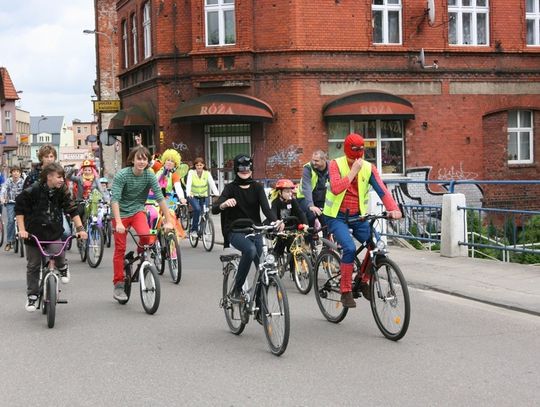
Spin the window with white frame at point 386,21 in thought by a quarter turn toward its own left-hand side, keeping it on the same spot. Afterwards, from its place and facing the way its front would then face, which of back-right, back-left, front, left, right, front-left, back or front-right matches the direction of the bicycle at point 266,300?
right

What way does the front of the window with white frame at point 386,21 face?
toward the camera

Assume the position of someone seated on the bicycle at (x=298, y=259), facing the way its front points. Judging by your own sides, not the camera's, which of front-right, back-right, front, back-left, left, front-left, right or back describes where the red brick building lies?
back-left

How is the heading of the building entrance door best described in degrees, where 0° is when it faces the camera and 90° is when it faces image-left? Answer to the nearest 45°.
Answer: approximately 0°

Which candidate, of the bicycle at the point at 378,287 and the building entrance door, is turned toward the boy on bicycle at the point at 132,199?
the building entrance door

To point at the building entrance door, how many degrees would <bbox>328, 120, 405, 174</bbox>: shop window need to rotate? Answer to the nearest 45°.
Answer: approximately 90° to its right

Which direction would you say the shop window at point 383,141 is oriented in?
toward the camera

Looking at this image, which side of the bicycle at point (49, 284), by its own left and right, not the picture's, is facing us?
front

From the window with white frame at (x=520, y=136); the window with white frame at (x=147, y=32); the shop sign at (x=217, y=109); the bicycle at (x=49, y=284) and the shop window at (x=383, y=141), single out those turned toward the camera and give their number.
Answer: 4

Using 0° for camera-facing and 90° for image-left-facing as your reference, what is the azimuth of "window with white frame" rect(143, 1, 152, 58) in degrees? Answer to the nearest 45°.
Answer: approximately 90°

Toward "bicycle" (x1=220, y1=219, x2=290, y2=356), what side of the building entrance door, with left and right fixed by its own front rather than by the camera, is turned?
front

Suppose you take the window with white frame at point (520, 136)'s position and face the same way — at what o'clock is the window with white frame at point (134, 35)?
the window with white frame at point (134, 35) is roughly at 3 o'clock from the window with white frame at point (520, 136).

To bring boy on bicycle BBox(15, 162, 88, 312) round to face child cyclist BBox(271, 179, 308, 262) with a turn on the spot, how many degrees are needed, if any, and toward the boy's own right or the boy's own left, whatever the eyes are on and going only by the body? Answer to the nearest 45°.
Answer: approximately 135° to the boy's own left

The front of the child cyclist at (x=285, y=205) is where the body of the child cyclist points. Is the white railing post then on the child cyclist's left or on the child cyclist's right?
on the child cyclist's left

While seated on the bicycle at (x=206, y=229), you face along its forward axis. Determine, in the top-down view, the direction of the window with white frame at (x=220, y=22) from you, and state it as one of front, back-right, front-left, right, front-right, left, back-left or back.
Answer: back-left

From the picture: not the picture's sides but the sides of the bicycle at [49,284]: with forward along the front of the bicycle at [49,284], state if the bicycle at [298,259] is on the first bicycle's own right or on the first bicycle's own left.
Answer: on the first bicycle's own left

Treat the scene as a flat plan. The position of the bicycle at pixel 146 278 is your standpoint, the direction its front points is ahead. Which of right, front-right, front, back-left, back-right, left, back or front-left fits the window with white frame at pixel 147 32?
back-left
